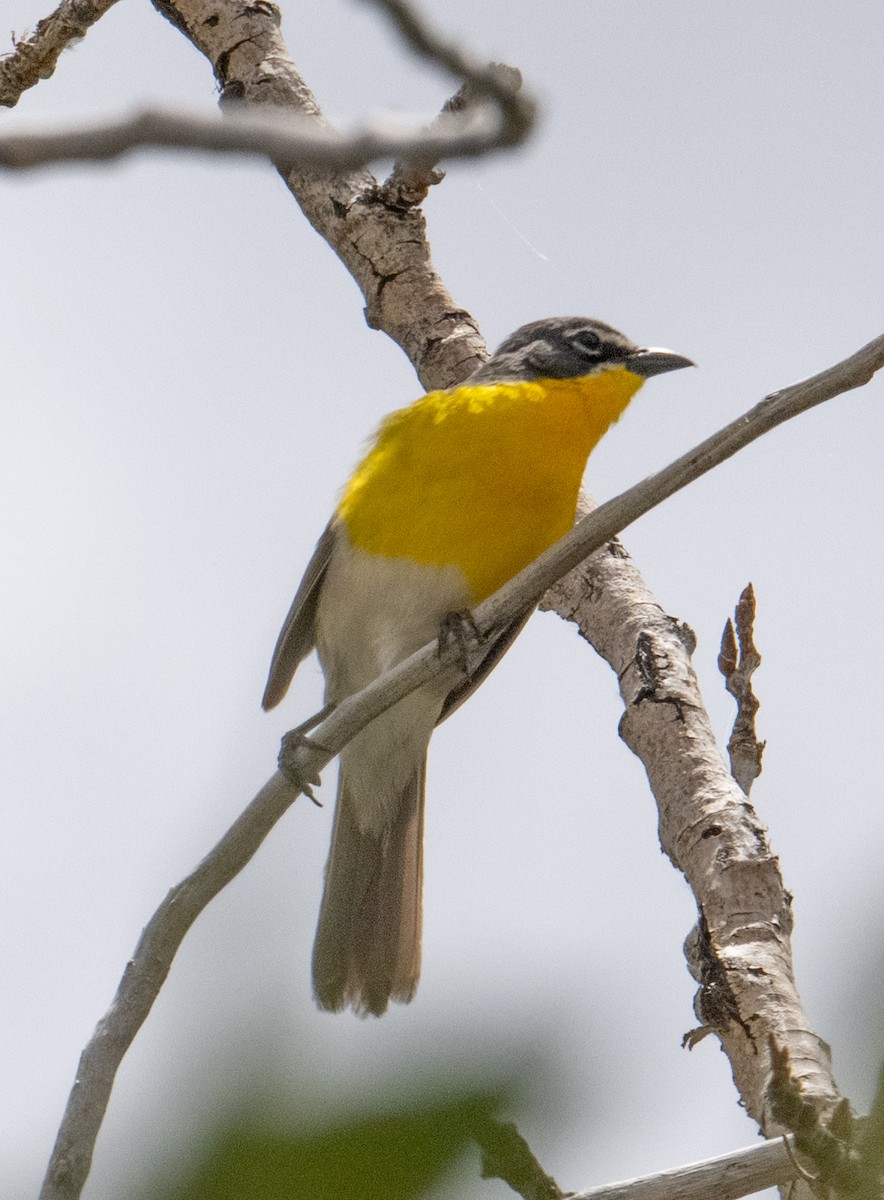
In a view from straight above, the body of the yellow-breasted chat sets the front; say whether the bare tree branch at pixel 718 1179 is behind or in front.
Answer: in front

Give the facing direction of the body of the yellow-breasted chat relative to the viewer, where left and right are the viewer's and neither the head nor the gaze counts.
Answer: facing the viewer and to the right of the viewer
